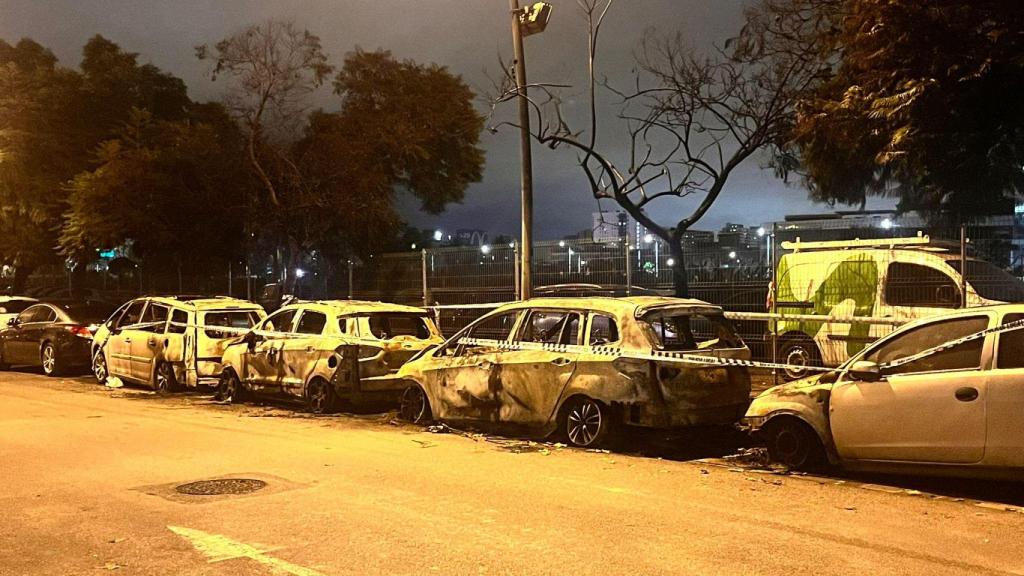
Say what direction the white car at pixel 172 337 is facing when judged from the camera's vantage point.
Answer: facing away from the viewer and to the left of the viewer

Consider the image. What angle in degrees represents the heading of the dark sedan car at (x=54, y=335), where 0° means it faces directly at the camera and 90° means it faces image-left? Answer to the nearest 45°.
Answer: approximately 135°

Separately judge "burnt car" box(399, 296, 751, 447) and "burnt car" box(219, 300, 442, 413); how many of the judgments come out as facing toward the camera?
0

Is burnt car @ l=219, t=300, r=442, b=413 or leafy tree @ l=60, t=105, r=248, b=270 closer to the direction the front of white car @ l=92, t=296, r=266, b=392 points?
the leafy tree

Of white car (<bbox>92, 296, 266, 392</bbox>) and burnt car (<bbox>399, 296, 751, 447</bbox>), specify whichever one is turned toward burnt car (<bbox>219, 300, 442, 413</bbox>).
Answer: burnt car (<bbox>399, 296, 751, 447</bbox>)

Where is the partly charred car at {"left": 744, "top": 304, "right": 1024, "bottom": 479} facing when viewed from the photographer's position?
facing to the left of the viewer

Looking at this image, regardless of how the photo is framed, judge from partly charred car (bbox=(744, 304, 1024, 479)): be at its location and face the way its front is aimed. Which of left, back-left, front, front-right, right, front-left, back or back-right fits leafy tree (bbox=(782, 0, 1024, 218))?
right

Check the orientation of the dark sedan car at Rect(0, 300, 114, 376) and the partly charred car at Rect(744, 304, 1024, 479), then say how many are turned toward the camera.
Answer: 0

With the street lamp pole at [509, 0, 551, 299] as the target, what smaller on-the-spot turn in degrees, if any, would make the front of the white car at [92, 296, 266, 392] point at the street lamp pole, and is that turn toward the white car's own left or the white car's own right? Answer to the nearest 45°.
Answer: approximately 180°

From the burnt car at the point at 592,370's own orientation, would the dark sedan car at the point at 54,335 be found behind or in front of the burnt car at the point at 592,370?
in front

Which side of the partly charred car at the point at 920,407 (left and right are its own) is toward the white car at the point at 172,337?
front

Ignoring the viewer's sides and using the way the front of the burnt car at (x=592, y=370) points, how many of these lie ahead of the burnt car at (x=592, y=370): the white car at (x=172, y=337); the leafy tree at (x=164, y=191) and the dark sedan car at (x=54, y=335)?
3

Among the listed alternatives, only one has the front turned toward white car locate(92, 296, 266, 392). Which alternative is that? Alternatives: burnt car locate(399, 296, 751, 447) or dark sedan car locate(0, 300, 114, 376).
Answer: burnt car locate(399, 296, 751, 447)
